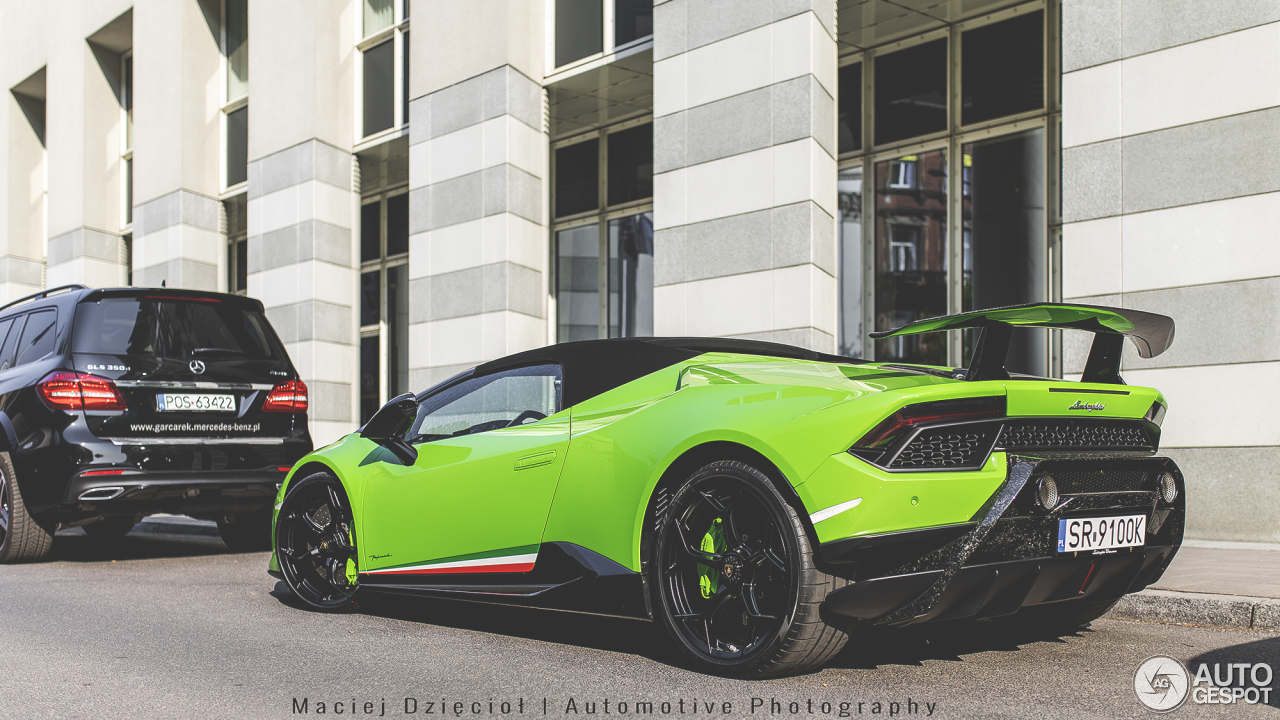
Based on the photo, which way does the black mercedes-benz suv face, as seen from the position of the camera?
facing away from the viewer and to the left of the viewer

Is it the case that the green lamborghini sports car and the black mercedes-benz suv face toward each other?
no

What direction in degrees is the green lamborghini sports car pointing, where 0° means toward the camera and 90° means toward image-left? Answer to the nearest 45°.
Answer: approximately 135°

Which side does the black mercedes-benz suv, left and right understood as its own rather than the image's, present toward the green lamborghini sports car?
back

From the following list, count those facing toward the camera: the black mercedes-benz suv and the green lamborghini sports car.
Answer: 0

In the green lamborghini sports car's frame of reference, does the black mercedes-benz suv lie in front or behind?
in front
